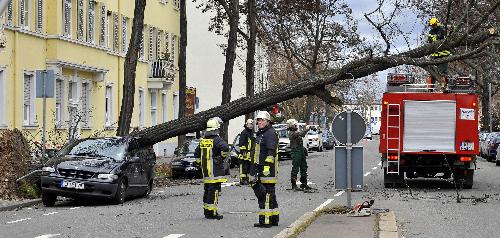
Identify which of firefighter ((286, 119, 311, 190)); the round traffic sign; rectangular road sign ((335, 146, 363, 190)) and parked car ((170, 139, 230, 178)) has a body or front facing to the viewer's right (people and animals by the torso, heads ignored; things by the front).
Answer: the firefighter

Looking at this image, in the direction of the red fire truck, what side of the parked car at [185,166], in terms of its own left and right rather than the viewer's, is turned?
left

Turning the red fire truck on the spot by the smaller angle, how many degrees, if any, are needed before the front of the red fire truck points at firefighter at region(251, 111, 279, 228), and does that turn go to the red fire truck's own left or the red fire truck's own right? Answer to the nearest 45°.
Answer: approximately 180°

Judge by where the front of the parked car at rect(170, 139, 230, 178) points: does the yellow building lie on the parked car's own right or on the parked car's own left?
on the parked car's own right

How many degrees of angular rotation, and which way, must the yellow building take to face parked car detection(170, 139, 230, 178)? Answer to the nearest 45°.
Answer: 0° — it already faces it

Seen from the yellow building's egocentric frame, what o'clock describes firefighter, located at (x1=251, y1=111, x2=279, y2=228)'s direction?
The firefighter is roughly at 1 o'clock from the yellow building.

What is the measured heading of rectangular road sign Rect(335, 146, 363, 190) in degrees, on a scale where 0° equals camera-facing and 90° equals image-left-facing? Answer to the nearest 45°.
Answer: approximately 180°

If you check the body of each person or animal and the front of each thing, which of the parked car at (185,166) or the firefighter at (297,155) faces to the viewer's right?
the firefighter

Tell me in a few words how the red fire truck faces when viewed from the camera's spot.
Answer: facing away from the viewer

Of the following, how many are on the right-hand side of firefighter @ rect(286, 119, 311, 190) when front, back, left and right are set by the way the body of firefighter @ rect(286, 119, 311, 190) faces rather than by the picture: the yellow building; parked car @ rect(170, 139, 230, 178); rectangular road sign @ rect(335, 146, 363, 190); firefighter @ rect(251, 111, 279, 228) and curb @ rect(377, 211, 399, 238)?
3

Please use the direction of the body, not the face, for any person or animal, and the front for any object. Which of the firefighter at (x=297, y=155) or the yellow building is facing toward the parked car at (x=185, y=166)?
the yellow building

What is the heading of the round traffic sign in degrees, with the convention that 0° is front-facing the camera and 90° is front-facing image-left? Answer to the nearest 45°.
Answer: approximately 180°

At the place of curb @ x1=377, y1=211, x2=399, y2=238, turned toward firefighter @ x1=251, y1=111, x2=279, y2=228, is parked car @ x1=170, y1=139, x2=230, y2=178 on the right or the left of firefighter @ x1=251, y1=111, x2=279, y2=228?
right
